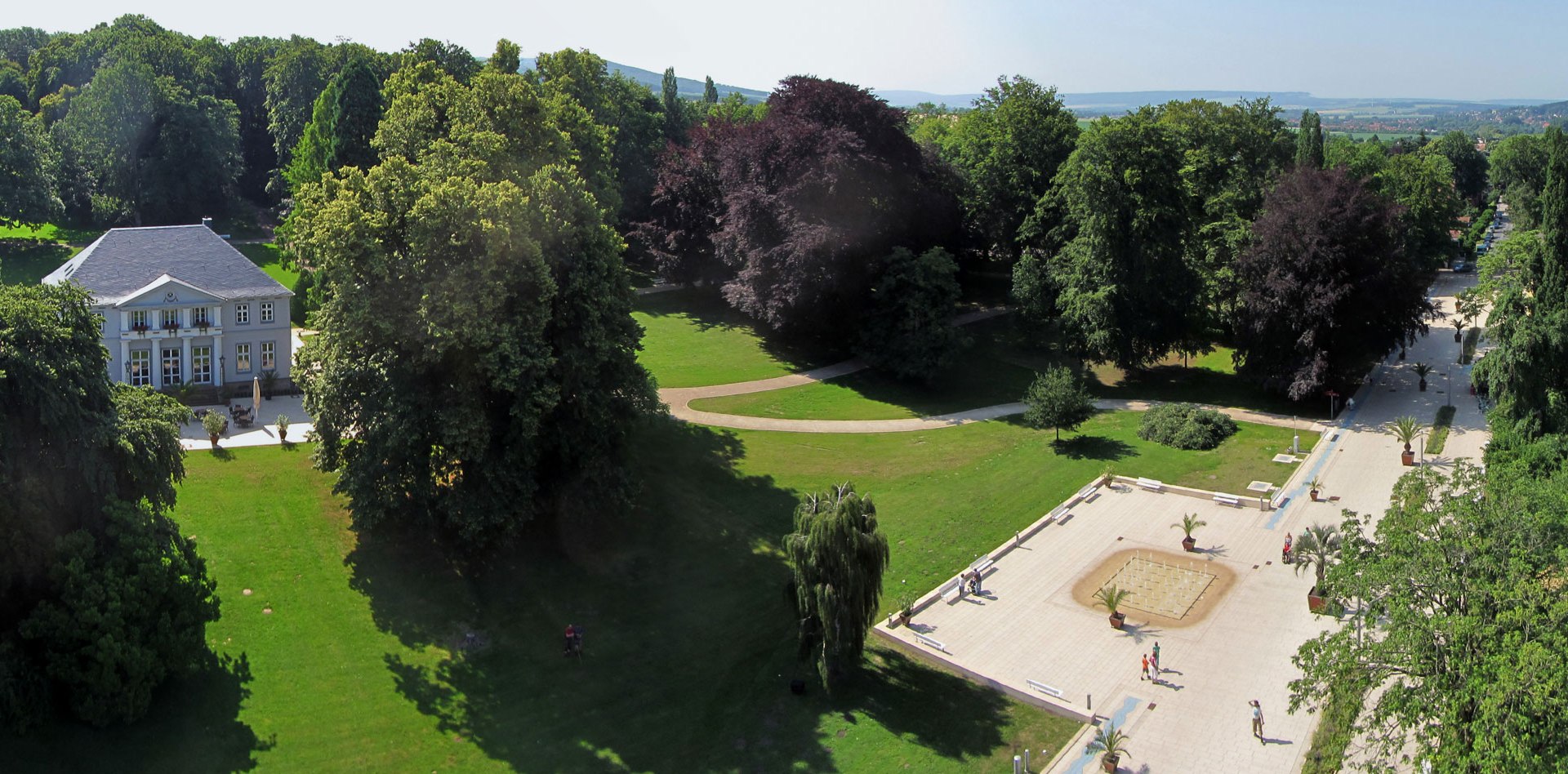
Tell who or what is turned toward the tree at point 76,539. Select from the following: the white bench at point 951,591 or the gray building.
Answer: the gray building

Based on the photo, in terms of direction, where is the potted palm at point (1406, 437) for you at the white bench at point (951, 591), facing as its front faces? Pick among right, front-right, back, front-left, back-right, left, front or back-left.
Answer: left

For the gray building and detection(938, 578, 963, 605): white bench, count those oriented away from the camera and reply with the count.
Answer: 0

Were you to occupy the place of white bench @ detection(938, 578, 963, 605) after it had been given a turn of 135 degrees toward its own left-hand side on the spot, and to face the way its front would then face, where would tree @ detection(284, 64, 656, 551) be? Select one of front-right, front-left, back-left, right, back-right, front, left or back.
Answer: left

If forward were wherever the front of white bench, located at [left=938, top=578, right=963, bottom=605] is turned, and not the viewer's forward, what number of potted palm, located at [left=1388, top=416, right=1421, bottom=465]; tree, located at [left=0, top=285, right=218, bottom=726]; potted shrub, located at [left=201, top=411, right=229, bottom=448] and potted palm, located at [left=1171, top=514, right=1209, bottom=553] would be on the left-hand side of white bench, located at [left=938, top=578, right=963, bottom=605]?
2

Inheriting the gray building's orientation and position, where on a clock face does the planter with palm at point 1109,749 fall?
The planter with palm is roughly at 11 o'clock from the gray building.

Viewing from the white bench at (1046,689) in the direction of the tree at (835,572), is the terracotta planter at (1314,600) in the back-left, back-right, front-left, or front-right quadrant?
back-right

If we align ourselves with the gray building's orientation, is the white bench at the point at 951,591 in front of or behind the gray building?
in front

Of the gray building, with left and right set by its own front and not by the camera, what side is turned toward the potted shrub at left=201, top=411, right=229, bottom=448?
front

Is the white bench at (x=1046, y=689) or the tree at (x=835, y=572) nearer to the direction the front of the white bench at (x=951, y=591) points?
the white bench

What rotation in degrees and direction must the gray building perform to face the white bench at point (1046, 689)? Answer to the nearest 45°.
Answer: approximately 45° to its left

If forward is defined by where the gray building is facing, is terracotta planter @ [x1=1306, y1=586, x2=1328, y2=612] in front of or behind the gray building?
in front

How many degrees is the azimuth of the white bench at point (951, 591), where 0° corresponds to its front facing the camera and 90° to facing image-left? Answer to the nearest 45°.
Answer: approximately 315°

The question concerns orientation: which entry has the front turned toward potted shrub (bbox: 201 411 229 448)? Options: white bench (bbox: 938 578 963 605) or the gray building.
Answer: the gray building
